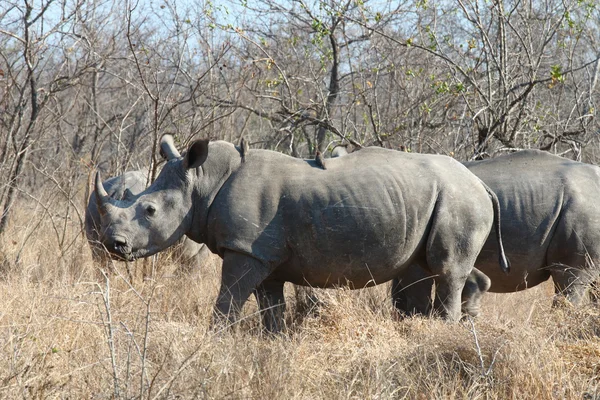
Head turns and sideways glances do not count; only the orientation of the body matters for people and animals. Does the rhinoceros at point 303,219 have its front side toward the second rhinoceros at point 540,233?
no

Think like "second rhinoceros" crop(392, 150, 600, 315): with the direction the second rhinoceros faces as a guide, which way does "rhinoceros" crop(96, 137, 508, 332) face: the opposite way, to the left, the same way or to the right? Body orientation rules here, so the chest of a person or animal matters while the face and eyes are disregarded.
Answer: the same way

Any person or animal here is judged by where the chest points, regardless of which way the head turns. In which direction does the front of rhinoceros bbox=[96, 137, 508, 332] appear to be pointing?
to the viewer's left

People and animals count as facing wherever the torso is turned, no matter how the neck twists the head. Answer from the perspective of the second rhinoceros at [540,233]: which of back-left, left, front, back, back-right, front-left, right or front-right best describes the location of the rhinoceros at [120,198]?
front

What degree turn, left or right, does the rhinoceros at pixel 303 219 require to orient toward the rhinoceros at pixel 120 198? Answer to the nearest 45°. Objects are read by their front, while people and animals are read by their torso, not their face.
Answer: approximately 45° to its right

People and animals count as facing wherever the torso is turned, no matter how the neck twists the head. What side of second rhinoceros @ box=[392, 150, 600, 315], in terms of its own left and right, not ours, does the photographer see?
left

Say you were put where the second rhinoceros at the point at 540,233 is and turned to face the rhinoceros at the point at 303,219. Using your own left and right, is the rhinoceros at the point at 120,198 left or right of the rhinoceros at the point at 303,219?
right

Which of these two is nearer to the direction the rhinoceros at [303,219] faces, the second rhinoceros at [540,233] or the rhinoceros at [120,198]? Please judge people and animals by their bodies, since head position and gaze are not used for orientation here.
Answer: the rhinoceros

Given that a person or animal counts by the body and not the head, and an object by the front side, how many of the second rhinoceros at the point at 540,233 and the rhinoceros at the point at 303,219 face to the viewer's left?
2
